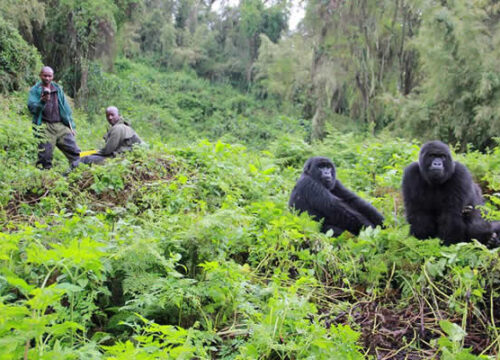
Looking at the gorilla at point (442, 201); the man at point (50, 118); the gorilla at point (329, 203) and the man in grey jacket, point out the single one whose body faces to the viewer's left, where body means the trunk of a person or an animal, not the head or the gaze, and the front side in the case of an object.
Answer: the man in grey jacket

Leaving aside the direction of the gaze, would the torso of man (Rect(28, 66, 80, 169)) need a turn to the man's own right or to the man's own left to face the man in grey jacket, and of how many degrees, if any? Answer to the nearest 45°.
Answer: approximately 45° to the man's own left

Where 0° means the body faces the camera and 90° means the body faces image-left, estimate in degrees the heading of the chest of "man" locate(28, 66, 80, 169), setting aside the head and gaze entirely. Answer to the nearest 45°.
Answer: approximately 0°

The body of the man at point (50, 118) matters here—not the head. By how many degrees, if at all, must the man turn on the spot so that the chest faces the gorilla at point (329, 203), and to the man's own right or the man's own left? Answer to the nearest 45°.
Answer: approximately 45° to the man's own left

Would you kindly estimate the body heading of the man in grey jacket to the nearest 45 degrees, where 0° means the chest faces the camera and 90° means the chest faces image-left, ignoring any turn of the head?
approximately 90°

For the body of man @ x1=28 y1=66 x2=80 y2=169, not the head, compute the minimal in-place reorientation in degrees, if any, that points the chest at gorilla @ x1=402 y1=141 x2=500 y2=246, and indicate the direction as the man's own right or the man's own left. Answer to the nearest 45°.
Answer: approximately 45° to the man's own left

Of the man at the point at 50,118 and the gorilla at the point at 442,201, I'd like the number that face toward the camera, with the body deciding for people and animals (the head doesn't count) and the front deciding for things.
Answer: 2

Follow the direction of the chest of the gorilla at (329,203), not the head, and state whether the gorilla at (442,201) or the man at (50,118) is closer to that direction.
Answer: the gorilla
